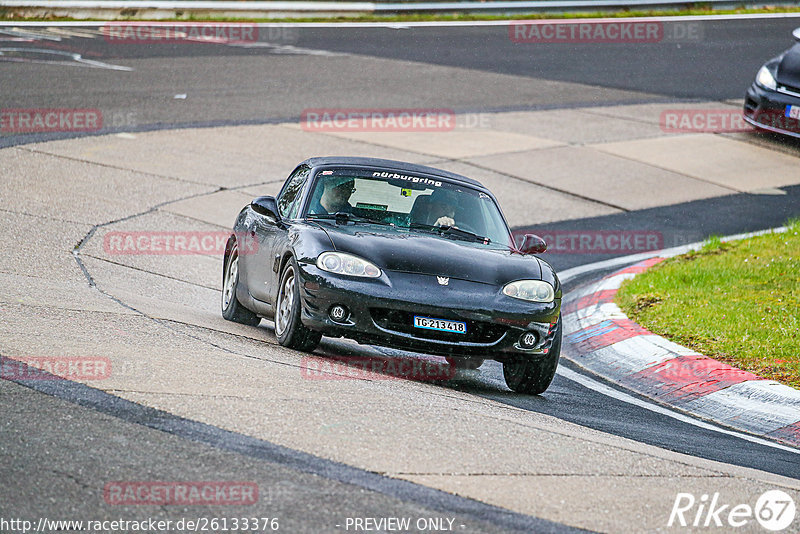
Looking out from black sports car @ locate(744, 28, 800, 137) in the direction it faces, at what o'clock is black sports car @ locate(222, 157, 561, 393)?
black sports car @ locate(222, 157, 561, 393) is roughly at 11 o'clock from black sports car @ locate(744, 28, 800, 137).

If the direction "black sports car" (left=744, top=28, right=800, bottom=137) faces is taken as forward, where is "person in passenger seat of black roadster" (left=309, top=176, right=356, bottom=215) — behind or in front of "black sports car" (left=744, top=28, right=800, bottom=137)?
in front

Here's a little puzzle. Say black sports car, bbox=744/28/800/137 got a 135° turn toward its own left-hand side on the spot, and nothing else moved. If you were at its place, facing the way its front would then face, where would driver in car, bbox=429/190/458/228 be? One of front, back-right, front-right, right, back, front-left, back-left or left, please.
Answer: right
